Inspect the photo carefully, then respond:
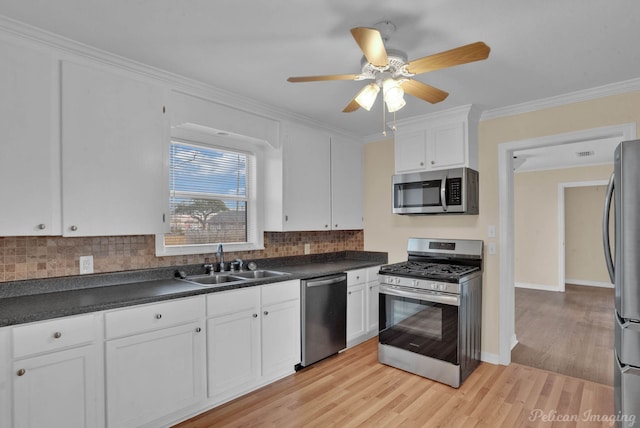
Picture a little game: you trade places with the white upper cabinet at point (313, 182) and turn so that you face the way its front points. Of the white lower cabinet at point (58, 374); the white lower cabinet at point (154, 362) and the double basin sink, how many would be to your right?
3

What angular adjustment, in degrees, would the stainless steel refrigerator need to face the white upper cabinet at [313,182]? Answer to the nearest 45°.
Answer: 0° — it already faces it

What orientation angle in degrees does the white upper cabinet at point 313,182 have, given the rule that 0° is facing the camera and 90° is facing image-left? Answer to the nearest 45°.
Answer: approximately 315°

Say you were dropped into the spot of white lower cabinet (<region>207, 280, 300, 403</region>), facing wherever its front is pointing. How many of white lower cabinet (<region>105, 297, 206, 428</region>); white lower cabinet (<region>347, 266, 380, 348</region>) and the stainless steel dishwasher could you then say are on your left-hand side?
2

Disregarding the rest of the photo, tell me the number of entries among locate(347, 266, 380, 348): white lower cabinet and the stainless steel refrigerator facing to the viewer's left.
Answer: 1

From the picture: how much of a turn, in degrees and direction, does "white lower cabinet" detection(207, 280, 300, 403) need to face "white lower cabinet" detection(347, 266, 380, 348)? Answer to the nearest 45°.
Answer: approximately 90° to its left

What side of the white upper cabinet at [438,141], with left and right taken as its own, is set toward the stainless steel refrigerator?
left

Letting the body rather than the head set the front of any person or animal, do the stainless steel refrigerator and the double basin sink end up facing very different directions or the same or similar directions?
very different directions

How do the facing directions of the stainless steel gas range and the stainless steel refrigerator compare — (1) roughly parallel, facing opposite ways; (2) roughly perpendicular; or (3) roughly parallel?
roughly perpendicular

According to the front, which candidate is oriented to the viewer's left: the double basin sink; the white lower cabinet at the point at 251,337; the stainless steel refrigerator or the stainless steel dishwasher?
the stainless steel refrigerator

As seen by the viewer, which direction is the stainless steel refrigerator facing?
to the viewer's left

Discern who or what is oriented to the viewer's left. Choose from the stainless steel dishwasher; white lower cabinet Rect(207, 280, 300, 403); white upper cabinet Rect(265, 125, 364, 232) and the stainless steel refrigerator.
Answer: the stainless steel refrigerator
